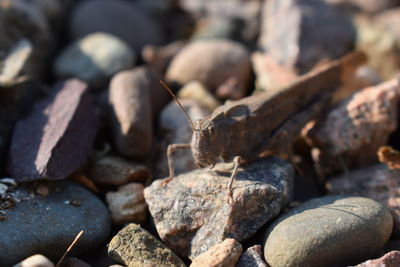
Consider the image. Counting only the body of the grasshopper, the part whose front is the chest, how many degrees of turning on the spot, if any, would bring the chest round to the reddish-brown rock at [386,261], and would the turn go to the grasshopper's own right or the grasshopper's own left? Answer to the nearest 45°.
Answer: approximately 90° to the grasshopper's own left

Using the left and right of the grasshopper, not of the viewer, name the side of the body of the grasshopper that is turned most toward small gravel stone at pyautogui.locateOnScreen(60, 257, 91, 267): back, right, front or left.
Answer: front

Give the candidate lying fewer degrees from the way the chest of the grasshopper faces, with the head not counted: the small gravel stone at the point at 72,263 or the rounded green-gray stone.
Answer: the small gravel stone

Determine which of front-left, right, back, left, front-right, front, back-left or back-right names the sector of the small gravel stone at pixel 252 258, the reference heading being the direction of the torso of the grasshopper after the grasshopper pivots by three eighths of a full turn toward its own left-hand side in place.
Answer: right

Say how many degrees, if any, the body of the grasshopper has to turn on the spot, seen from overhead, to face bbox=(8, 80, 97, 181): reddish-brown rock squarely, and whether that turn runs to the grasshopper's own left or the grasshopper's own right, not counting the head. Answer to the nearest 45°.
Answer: approximately 45° to the grasshopper's own right

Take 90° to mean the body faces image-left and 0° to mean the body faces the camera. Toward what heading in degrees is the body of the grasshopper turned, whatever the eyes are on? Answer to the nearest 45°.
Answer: approximately 45°

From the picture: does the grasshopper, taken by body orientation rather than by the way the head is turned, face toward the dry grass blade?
yes

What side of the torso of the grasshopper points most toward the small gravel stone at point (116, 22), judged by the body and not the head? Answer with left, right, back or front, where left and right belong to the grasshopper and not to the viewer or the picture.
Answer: right

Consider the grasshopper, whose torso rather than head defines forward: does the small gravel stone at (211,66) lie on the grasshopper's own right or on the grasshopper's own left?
on the grasshopper's own right

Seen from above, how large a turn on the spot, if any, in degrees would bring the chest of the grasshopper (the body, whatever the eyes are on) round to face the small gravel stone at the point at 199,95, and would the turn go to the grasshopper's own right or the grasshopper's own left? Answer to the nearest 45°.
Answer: approximately 90° to the grasshopper's own right

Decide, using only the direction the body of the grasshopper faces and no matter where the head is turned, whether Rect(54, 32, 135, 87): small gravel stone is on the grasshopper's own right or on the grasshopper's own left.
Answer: on the grasshopper's own right

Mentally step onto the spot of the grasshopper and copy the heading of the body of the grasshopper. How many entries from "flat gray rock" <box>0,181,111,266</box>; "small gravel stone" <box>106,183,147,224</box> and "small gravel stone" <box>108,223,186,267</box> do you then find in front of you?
3

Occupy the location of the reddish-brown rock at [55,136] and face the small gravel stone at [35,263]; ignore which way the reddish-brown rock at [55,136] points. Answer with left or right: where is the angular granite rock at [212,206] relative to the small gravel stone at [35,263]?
left

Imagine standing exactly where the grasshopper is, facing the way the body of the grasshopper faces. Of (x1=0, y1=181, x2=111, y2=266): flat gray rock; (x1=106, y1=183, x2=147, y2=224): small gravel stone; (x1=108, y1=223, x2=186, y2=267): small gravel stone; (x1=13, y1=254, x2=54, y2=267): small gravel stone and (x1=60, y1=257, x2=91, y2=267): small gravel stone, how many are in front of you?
5

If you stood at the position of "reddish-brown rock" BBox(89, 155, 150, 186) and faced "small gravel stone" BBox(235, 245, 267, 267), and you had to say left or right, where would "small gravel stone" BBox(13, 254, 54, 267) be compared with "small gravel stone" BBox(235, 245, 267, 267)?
right

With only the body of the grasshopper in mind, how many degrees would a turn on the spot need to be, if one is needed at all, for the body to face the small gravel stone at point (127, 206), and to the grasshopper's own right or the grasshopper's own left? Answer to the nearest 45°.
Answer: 0° — it already faces it

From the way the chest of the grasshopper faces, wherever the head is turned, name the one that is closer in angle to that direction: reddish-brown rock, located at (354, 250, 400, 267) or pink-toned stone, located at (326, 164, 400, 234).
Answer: the reddish-brown rock
